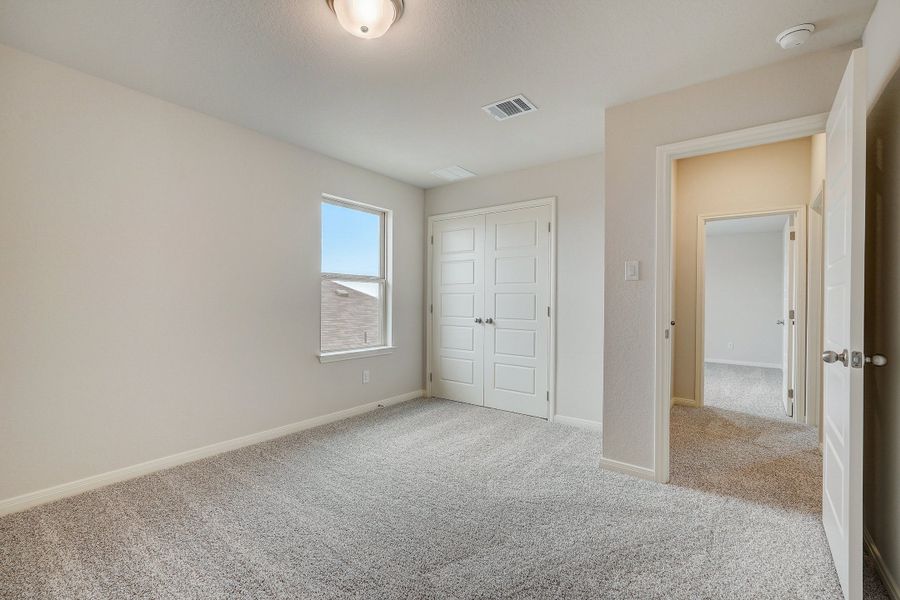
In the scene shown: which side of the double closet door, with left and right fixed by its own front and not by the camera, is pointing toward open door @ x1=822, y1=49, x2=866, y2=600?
left

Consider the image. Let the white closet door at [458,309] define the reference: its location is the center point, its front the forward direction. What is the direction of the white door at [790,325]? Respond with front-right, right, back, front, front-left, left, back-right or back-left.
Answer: back-left

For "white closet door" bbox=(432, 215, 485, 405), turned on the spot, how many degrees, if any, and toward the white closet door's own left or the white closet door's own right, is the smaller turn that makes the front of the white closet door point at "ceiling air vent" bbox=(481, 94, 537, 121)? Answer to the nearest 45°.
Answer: approximately 45° to the white closet door's own left

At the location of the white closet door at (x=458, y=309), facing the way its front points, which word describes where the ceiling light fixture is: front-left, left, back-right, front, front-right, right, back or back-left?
front-left

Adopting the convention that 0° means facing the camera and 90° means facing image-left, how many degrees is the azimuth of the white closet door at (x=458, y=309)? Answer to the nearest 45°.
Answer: approximately 45°

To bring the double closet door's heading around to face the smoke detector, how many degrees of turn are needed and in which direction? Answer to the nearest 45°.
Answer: approximately 90° to its left

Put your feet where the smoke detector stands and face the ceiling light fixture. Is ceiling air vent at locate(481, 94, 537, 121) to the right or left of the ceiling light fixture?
right

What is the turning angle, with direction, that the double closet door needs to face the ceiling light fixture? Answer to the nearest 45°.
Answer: approximately 45° to its left

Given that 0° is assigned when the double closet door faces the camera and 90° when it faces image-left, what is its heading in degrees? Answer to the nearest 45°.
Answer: approximately 45°

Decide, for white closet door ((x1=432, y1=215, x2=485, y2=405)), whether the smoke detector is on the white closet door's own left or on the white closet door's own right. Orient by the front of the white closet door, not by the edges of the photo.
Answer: on the white closet door's own left
